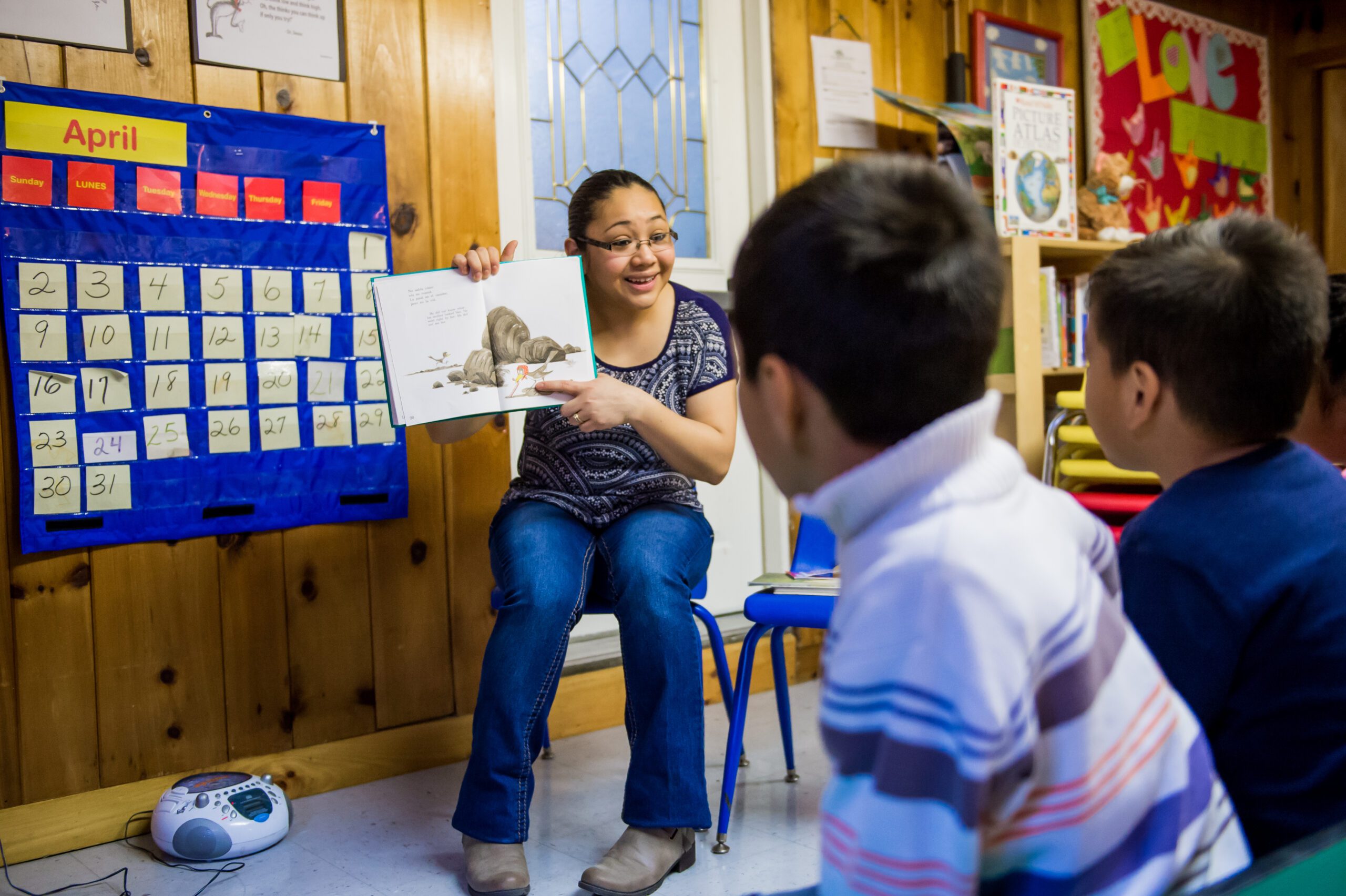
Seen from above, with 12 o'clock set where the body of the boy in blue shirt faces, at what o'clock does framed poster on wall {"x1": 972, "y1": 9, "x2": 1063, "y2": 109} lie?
The framed poster on wall is roughly at 1 o'clock from the boy in blue shirt.

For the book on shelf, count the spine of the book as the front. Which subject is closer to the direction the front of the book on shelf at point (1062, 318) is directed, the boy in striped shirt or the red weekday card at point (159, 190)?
the boy in striped shirt

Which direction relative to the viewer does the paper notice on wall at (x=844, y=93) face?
toward the camera

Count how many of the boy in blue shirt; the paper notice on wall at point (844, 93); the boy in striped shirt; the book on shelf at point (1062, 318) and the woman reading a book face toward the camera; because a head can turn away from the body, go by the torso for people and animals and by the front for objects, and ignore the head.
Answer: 3

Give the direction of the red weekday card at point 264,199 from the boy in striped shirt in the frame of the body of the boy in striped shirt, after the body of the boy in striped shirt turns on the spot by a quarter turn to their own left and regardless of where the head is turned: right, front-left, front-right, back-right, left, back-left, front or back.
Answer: right

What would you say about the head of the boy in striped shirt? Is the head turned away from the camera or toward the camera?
away from the camera

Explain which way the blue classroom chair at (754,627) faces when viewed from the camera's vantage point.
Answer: facing the viewer and to the left of the viewer

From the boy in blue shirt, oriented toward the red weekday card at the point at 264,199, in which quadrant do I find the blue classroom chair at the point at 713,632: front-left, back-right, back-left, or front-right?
front-right

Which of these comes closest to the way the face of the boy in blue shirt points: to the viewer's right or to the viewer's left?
to the viewer's left

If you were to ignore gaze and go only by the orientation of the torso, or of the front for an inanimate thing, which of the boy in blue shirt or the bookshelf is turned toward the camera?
the bookshelf

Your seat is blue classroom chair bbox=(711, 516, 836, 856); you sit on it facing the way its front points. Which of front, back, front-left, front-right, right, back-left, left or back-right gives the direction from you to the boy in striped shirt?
front-left

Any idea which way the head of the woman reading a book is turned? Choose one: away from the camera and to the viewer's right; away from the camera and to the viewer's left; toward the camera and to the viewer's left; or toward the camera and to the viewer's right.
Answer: toward the camera and to the viewer's right

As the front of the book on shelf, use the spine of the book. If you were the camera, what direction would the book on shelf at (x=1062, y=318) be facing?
facing the viewer

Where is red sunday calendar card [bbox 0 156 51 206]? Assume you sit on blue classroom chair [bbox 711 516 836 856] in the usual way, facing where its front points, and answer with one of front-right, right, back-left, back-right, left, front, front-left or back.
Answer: front-right

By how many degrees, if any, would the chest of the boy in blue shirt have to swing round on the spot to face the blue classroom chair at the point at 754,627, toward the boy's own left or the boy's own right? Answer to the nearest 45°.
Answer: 0° — they already face it

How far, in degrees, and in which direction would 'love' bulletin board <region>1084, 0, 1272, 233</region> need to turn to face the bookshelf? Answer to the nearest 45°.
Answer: approximately 45° to its right
